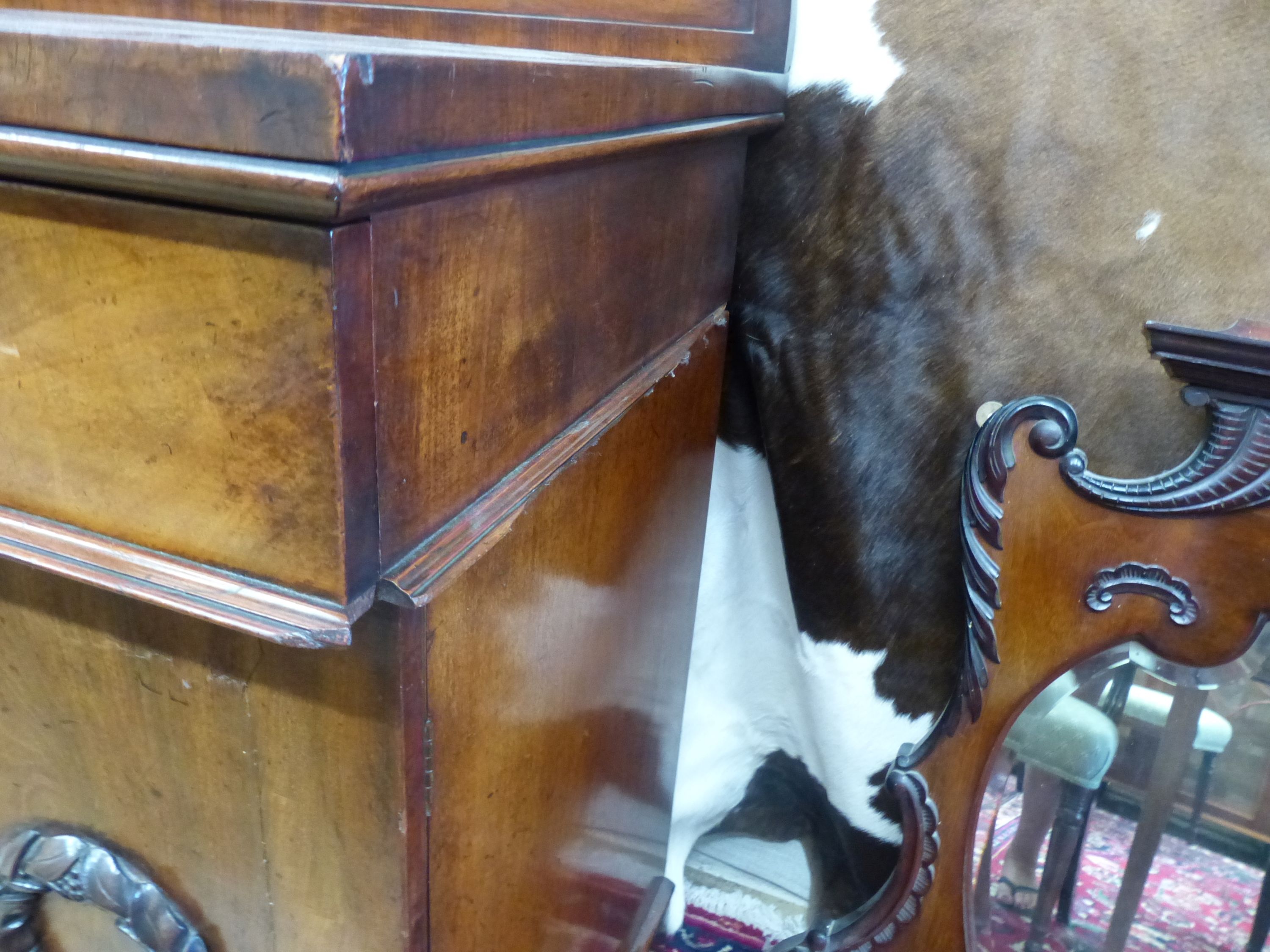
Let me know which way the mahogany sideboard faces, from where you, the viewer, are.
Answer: facing the viewer and to the left of the viewer

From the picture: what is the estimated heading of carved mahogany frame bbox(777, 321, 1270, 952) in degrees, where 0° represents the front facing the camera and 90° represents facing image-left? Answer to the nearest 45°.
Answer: approximately 0°
